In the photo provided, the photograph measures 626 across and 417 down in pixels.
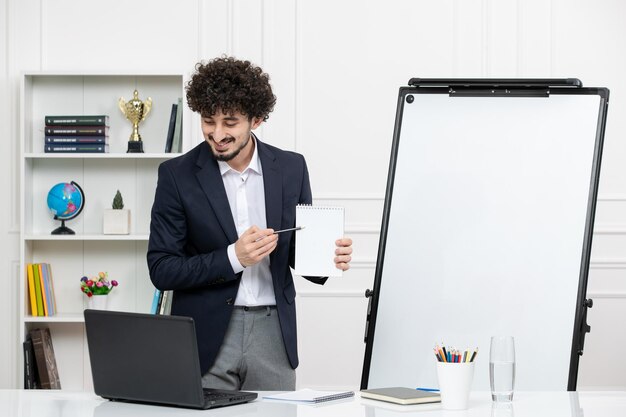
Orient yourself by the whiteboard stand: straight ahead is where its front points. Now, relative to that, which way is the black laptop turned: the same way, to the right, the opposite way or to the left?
the opposite way

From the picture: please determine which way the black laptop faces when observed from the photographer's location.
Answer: facing away from the viewer and to the right of the viewer

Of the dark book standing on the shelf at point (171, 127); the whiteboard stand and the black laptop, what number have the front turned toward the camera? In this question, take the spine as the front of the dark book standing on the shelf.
2

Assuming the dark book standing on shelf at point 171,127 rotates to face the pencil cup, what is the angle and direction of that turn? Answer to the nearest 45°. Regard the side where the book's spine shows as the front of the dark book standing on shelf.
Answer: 0° — it already faces it

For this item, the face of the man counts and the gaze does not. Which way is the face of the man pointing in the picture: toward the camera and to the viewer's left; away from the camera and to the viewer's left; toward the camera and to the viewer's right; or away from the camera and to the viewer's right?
toward the camera and to the viewer's left

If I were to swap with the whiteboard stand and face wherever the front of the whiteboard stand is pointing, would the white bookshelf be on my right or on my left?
on my right

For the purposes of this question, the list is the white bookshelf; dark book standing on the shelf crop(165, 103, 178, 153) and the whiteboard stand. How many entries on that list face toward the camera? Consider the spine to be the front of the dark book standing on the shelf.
3

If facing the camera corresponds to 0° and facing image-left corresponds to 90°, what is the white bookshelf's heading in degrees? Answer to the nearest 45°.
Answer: approximately 0°

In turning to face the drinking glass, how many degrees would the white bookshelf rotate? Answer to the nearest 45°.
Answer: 0° — it already faces it

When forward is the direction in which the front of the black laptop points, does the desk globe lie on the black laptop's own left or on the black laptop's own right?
on the black laptop's own left

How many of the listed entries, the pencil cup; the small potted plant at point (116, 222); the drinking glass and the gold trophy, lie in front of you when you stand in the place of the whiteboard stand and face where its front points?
2

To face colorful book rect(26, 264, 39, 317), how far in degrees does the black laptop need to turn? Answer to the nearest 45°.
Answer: approximately 45° to its left

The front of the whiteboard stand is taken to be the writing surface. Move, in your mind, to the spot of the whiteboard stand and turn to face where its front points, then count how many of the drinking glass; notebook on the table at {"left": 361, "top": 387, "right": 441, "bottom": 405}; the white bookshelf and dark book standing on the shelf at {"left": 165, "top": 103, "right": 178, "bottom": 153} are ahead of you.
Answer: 2
